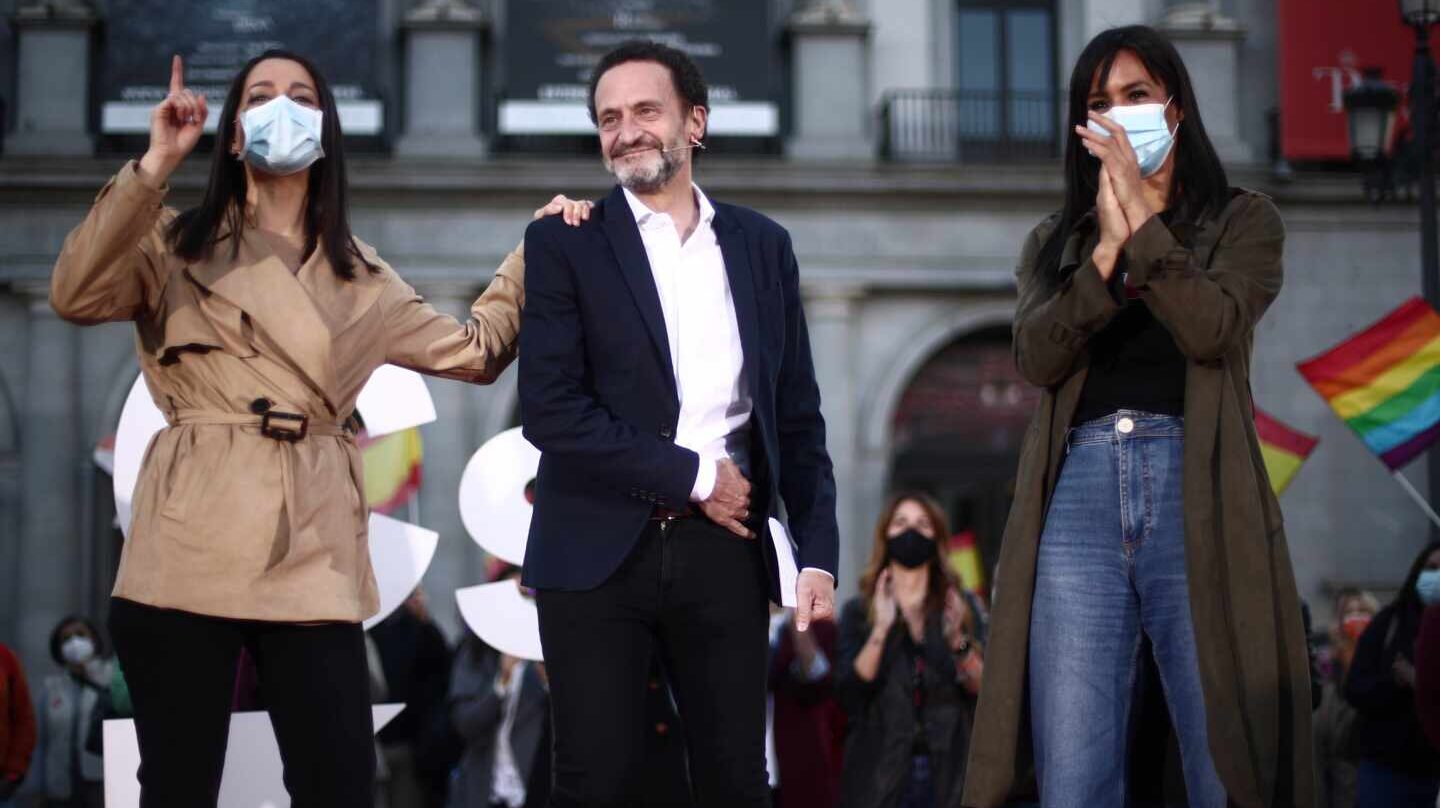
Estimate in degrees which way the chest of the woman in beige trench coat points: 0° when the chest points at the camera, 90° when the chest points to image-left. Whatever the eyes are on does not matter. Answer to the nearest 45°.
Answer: approximately 0°

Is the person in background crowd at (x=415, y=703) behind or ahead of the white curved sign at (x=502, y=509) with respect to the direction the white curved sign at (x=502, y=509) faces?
behind

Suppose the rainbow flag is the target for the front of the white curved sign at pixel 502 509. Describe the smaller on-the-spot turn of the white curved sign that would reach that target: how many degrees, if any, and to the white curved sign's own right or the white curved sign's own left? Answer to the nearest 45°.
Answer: approximately 135° to the white curved sign's own left

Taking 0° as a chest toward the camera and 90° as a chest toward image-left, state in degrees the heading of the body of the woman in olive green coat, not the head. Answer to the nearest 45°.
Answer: approximately 0°

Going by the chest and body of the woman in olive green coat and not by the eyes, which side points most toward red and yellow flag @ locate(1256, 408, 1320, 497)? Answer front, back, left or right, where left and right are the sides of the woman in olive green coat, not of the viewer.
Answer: back
